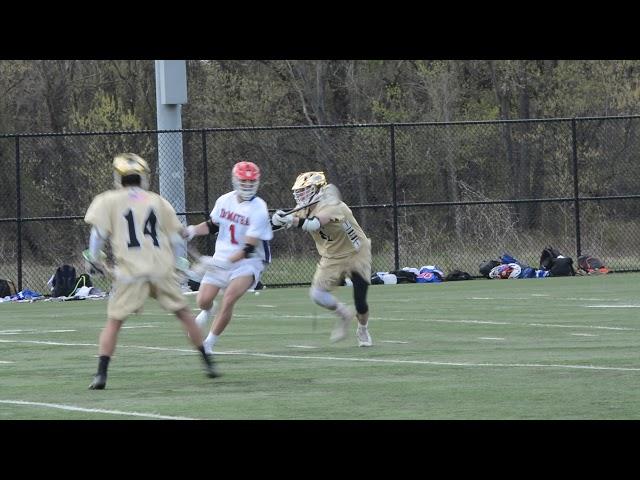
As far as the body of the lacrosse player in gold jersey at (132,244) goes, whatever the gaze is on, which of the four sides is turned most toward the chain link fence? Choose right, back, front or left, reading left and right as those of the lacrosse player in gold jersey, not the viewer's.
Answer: front

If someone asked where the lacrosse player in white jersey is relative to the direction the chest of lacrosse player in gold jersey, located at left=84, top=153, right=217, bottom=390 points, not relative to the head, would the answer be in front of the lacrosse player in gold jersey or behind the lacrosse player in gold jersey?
in front

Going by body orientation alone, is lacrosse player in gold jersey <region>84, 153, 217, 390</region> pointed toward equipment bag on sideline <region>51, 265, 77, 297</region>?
yes

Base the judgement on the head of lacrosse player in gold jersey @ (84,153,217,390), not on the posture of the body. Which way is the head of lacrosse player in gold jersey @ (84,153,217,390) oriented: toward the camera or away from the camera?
away from the camera

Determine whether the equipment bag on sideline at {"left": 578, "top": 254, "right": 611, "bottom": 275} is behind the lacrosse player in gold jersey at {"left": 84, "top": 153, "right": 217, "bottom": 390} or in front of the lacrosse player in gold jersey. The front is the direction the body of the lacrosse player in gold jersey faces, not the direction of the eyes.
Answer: in front

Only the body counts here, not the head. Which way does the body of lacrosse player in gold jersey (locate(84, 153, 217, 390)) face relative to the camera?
away from the camera

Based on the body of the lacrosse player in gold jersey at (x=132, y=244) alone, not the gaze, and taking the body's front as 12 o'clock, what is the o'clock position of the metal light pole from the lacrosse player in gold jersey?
The metal light pole is roughly at 12 o'clock from the lacrosse player in gold jersey.

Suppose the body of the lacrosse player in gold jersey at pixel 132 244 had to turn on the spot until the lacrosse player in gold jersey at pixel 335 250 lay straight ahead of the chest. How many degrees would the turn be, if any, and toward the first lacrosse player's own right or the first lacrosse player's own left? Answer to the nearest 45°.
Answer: approximately 45° to the first lacrosse player's own right
